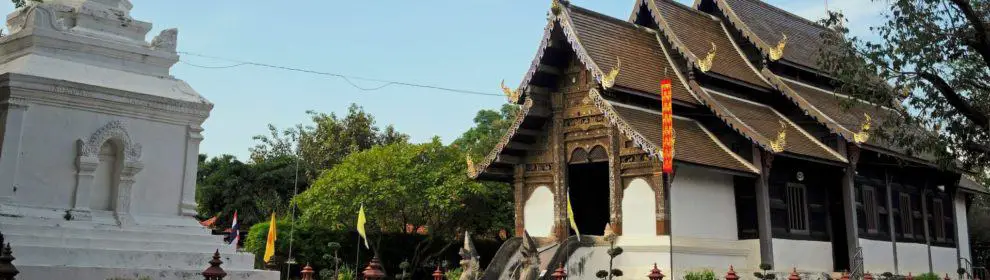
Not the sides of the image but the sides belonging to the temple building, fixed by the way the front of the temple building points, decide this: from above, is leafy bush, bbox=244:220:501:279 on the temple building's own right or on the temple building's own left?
on the temple building's own right

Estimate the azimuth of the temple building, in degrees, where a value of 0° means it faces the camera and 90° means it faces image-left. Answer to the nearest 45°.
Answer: approximately 45°

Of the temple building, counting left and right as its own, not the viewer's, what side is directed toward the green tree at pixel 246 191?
right

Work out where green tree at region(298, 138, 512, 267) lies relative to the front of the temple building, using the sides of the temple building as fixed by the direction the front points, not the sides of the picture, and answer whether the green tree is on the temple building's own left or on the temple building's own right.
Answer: on the temple building's own right

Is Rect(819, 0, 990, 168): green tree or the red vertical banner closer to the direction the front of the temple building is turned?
the red vertical banner

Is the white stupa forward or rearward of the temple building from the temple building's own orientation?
forward

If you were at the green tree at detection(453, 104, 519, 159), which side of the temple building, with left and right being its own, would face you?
right
